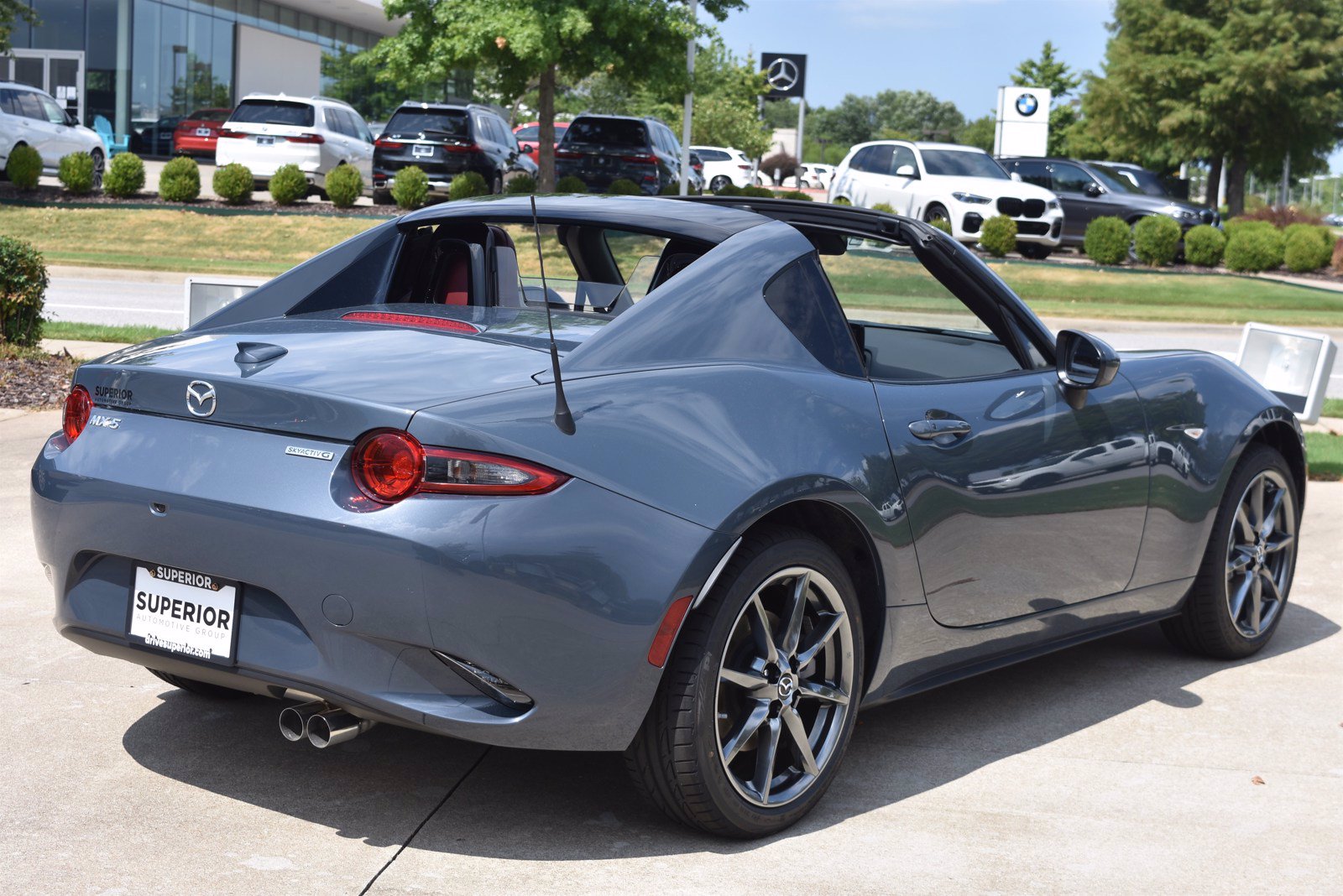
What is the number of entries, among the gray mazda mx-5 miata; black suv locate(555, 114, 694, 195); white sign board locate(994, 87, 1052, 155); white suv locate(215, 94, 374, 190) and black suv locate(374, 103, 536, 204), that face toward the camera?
1

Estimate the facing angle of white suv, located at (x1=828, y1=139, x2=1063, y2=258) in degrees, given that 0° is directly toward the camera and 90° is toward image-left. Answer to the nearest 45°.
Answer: approximately 315°

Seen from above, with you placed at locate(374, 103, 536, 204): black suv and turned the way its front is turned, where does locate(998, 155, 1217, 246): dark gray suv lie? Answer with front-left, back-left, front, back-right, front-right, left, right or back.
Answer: front-right

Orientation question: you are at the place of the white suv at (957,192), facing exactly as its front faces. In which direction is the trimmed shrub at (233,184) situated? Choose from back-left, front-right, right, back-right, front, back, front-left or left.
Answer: back-right

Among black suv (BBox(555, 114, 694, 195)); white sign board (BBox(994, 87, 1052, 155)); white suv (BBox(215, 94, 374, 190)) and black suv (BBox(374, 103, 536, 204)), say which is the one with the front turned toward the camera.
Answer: the white sign board

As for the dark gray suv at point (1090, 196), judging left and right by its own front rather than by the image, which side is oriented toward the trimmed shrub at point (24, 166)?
back

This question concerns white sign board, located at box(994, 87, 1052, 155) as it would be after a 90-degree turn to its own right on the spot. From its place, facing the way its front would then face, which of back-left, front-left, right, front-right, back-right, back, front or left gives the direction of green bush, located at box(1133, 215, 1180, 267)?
left

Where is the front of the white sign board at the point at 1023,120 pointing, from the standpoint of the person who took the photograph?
facing the viewer

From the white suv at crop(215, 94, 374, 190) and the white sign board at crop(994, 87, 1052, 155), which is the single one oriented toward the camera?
the white sign board

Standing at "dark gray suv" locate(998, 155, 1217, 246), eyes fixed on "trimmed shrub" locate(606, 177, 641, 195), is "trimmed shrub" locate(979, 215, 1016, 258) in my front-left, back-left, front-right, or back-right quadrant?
front-left

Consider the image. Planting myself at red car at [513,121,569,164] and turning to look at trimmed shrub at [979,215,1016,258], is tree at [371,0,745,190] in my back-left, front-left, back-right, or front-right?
front-right

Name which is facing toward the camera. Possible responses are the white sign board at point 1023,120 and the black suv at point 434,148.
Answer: the white sign board

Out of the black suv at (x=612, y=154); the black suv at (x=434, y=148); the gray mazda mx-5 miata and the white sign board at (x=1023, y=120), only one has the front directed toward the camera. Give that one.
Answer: the white sign board

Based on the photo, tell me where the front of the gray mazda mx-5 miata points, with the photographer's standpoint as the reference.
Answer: facing away from the viewer and to the right of the viewer

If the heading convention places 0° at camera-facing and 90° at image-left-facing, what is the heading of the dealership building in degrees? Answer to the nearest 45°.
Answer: approximately 315°

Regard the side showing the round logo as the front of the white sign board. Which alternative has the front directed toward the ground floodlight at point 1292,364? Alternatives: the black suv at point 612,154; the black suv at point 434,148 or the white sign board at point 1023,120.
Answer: the white sign board at point 1023,120

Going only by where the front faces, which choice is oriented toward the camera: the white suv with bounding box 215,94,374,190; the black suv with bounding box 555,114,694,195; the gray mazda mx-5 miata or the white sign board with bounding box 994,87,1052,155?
the white sign board

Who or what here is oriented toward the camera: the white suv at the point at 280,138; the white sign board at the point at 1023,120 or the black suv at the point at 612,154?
the white sign board

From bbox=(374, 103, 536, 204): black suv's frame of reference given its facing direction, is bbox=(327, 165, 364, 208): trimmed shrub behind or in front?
behind

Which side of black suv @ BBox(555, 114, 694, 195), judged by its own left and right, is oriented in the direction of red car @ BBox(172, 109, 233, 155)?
left
